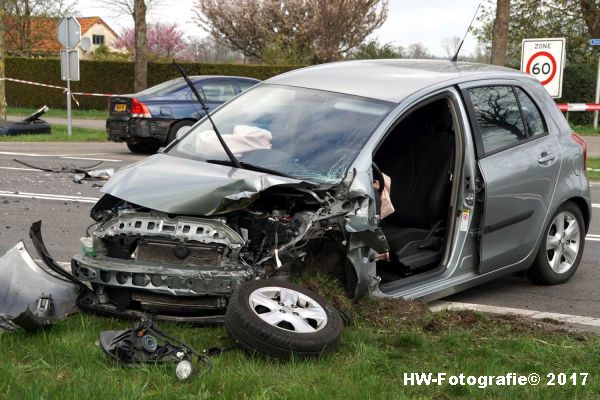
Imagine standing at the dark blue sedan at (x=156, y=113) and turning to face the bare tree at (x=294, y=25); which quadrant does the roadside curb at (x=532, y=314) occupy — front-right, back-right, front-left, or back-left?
back-right

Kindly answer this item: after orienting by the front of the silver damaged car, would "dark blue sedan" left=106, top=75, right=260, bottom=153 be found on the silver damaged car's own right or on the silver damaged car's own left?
on the silver damaged car's own right

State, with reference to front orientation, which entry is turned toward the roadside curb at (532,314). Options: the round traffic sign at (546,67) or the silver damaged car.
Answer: the round traffic sign

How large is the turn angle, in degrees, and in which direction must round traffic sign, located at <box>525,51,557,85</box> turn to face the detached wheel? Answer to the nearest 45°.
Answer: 0° — it already faces it

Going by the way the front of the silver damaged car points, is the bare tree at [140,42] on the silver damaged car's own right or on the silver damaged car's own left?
on the silver damaged car's own right

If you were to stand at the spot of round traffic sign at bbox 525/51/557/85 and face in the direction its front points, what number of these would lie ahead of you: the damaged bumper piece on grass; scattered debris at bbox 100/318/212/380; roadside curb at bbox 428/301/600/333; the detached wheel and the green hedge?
4

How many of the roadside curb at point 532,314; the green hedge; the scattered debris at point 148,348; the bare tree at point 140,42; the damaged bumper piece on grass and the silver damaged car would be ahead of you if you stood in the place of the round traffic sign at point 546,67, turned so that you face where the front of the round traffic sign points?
4

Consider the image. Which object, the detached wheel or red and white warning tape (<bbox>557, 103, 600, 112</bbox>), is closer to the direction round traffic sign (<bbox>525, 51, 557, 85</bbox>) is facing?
the detached wheel

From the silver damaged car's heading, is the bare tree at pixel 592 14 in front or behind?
behind

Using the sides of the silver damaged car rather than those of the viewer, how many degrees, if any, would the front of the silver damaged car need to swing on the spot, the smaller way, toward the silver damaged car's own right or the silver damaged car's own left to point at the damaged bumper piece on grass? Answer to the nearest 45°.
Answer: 0° — it already faces it

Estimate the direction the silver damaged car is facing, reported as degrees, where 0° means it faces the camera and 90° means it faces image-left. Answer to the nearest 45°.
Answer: approximately 45°

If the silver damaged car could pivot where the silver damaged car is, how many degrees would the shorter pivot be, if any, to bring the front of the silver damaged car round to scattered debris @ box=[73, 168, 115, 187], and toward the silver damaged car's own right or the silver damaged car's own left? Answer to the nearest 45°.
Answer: approximately 45° to the silver damaged car's own right

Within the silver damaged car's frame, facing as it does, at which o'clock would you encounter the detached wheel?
The detached wheel is roughly at 11 o'clock from the silver damaged car.

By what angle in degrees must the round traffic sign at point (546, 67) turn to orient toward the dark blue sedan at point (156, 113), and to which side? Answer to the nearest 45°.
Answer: approximately 90° to its right

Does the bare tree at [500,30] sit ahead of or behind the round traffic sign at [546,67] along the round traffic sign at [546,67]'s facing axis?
behind

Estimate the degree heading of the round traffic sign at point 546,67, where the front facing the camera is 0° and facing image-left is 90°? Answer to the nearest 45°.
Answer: approximately 0°
